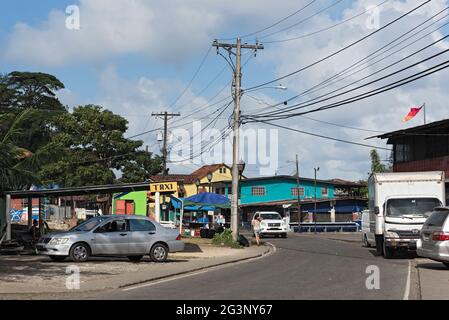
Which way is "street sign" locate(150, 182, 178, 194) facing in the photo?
toward the camera

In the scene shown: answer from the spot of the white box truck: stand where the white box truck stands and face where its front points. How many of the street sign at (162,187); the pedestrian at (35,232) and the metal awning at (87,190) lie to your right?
3

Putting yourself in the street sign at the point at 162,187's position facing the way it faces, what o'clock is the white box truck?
The white box truck is roughly at 10 o'clock from the street sign.

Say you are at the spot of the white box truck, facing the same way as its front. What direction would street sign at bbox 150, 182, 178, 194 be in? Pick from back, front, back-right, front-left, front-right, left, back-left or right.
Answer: right

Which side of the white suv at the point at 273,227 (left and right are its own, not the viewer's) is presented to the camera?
front

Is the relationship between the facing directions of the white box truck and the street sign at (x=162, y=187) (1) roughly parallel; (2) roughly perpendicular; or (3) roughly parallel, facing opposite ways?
roughly parallel

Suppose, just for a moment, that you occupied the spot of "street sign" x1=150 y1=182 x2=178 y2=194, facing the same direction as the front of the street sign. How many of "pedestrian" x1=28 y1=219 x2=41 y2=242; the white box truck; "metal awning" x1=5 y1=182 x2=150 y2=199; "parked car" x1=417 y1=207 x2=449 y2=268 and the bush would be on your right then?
2

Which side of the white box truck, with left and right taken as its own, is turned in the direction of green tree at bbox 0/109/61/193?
right

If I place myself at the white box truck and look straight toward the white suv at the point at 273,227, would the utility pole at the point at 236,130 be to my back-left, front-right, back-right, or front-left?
front-left

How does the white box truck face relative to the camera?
toward the camera

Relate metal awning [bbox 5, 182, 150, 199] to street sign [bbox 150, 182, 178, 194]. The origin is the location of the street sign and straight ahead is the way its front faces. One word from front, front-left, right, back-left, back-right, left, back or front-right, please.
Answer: right
